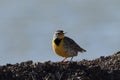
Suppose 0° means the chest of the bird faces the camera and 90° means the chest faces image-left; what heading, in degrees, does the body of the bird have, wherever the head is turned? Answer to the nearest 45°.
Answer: approximately 45°
